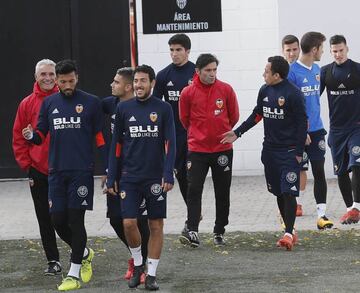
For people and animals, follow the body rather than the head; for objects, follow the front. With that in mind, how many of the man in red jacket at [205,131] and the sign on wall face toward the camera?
2

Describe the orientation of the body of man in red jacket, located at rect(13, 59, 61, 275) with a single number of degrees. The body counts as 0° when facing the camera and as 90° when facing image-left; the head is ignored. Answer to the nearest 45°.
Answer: approximately 0°

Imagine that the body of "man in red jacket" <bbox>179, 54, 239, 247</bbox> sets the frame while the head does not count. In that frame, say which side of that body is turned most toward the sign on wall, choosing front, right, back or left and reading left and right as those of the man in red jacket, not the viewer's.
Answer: back

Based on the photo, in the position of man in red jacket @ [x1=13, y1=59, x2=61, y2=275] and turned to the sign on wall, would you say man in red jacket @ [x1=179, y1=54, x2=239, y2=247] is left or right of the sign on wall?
right

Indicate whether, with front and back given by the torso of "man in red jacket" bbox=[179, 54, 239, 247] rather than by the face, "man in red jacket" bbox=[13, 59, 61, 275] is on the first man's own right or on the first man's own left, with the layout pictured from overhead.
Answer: on the first man's own right
